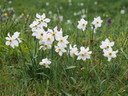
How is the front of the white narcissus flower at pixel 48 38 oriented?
toward the camera

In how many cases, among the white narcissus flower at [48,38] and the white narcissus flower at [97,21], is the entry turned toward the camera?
2

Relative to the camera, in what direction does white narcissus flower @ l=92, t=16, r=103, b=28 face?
facing the viewer

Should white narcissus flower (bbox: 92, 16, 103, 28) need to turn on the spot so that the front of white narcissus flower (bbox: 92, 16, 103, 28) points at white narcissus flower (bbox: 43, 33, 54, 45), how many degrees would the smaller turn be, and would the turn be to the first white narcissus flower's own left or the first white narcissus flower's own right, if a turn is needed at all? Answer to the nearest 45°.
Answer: approximately 45° to the first white narcissus flower's own right

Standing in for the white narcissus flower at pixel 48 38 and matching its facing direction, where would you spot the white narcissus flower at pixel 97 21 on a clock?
the white narcissus flower at pixel 97 21 is roughly at 8 o'clock from the white narcissus flower at pixel 48 38.
